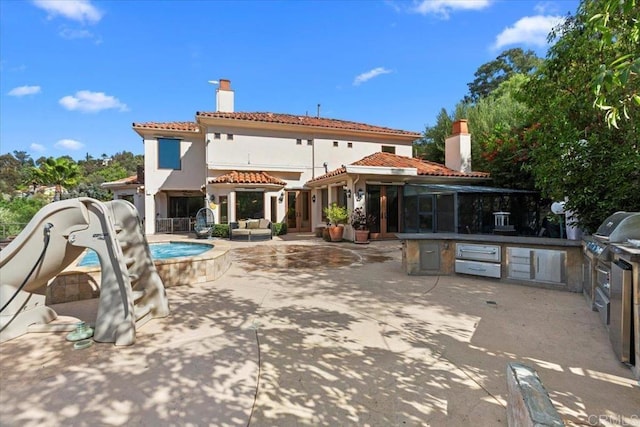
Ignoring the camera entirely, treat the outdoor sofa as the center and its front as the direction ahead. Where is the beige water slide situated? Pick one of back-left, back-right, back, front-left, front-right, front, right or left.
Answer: front

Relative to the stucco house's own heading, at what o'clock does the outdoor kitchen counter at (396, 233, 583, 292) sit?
The outdoor kitchen counter is roughly at 11 o'clock from the stucco house.

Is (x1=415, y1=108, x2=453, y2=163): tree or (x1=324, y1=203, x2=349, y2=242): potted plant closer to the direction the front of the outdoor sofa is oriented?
the potted plant

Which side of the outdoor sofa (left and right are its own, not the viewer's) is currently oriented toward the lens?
front

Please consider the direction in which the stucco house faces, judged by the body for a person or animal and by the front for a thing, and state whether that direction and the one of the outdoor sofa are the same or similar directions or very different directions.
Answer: same or similar directions

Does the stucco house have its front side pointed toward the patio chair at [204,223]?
no

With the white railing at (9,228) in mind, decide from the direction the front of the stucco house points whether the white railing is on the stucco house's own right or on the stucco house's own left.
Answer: on the stucco house's own right

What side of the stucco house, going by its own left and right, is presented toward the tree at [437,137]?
left

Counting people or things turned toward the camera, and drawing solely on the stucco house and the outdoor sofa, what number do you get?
2

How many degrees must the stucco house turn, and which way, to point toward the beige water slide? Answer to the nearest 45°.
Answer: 0° — it already faces it

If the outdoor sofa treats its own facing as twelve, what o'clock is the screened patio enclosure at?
The screened patio enclosure is roughly at 10 o'clock from the outdoor sofa.

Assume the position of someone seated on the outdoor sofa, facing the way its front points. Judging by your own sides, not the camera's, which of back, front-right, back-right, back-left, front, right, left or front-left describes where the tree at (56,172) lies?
back-right

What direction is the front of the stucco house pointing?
toward the camera

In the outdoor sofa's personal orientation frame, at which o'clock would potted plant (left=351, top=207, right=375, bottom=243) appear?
The potted plant is roughly at 10 o'clock from the outdoor sofa.
